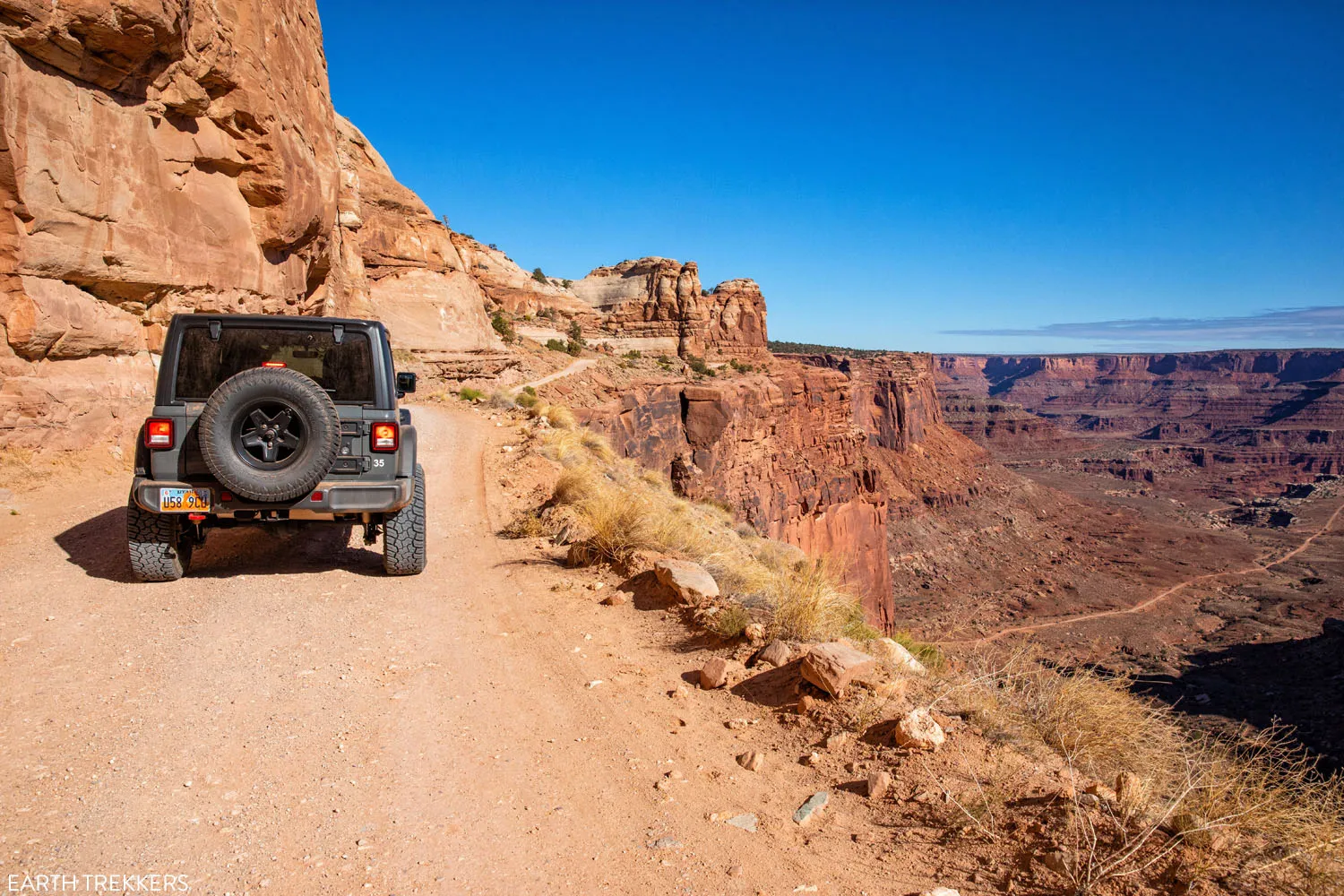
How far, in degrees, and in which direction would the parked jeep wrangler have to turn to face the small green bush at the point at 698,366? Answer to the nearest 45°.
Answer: approximately 45° to its right

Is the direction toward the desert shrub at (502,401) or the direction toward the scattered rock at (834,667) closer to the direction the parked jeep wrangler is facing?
the desert shrub

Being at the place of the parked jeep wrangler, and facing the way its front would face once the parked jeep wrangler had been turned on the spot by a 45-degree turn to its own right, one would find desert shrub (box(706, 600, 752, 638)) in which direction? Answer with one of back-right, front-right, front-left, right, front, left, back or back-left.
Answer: right

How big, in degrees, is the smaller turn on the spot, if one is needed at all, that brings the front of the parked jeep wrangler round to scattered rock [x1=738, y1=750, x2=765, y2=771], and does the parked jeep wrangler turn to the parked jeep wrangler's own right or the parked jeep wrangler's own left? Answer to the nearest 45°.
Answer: approximately 135° to the parked jeep wrangler's own right

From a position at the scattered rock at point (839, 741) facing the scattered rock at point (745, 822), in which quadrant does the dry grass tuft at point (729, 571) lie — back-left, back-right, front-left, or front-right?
back-right

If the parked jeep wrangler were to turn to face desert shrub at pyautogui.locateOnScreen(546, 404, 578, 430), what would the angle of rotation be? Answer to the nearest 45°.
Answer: approximately 45° to its right

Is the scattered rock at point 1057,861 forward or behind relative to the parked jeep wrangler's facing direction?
behind

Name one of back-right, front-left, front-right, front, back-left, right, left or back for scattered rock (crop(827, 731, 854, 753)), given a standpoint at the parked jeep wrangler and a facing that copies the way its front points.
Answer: back-right

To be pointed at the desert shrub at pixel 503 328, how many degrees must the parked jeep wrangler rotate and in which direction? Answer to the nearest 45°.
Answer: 0° — it already faces it

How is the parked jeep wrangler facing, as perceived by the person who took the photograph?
facing away from the viewer

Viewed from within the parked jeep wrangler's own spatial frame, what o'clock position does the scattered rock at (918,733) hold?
The scattered rock is roughly at 5 o'clock from the parked jeep wrangler.

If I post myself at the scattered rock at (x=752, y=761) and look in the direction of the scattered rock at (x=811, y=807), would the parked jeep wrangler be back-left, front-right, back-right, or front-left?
back-right

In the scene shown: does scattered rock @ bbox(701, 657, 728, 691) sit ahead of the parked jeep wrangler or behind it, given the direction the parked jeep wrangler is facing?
behind
